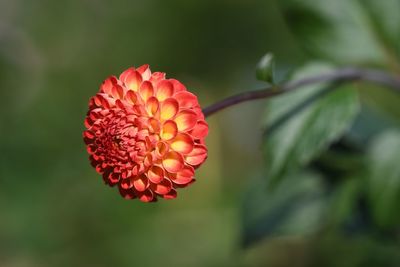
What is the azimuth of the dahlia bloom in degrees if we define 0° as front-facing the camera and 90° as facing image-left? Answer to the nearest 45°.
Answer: approximately 45°

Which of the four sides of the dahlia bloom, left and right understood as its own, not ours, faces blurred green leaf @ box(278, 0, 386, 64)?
back
